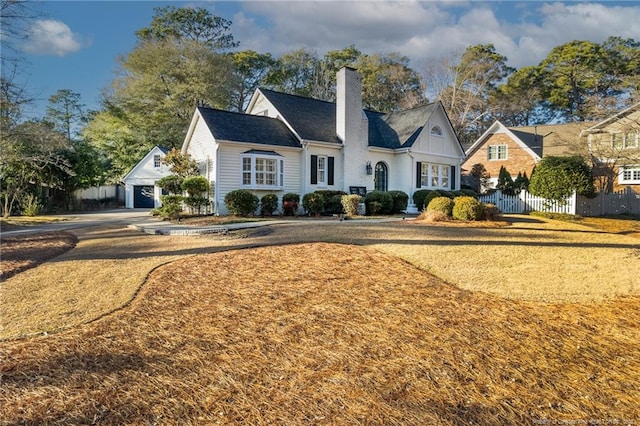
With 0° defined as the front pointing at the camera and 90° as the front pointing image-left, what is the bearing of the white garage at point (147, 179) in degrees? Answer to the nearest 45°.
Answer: approximately 0°

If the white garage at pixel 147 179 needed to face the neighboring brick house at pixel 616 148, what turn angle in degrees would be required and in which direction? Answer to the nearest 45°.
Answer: approximately 45° to its left

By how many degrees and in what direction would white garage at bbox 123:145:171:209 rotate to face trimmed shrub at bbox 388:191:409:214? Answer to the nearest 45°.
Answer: approximately 45° to its left

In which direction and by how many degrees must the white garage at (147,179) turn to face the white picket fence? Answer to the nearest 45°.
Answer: approximately 45° to its left

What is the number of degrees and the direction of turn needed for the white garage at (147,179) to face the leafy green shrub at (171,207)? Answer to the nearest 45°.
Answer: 0° — it already faces it

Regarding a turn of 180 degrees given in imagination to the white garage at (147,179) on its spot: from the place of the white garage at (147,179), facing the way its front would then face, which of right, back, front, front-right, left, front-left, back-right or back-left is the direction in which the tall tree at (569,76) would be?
right
